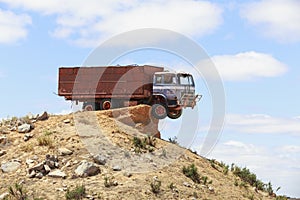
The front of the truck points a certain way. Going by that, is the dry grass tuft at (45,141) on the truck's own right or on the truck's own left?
on the truck's own right

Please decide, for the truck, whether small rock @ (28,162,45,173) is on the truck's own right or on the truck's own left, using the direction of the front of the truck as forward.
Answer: on the truck's own right

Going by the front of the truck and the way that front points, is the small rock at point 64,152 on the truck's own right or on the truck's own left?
on the truck's own right

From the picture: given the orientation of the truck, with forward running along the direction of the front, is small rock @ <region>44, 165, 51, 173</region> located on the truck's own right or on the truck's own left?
on the truck's own right

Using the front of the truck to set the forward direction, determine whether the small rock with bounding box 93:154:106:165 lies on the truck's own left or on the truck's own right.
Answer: on the truck's own right

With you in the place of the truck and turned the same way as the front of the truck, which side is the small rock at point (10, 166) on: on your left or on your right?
on your right

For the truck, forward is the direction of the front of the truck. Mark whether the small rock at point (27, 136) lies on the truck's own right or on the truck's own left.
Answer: on the truck's own right

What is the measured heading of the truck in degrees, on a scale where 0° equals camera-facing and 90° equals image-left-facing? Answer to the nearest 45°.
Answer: approximately 315°
